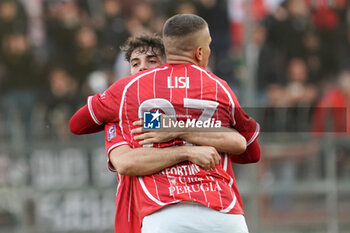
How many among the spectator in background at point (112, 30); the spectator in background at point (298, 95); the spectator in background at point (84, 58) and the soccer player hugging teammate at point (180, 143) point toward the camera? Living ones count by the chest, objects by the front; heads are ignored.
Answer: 3

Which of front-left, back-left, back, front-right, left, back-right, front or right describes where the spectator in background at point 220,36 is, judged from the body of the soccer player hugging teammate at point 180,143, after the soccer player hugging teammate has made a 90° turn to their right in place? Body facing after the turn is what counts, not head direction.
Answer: left

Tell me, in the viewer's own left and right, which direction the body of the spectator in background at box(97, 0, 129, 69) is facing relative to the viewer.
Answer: facing the viewer

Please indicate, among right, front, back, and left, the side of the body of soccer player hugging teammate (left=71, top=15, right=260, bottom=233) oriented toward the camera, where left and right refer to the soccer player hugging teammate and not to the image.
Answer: back

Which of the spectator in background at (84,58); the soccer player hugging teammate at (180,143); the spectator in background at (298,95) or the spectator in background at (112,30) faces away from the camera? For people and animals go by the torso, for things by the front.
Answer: the soccer player hugging teammate

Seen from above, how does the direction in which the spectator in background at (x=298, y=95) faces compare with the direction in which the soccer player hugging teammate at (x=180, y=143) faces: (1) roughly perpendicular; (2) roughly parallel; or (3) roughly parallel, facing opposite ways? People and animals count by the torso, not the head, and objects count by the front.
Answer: roughly parallel, facing opposite ways

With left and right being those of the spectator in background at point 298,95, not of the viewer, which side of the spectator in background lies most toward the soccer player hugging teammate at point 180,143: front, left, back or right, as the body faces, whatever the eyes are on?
front

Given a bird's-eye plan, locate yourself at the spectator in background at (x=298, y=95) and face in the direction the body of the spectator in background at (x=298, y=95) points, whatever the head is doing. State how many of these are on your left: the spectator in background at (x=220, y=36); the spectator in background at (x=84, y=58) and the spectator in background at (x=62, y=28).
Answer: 0

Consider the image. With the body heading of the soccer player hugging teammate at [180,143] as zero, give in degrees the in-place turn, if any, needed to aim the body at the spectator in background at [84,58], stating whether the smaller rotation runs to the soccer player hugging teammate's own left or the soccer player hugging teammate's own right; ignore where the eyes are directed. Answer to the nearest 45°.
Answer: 0° — they already face them

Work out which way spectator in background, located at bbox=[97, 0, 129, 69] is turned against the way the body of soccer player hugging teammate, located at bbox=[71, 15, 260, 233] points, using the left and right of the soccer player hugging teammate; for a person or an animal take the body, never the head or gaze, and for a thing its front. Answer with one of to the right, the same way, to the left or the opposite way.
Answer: the opposite way

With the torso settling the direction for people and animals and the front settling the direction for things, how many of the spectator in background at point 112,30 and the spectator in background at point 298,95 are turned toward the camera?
2

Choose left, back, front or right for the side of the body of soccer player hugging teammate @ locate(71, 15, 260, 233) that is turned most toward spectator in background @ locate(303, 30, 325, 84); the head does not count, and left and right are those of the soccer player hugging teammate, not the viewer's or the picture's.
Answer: front

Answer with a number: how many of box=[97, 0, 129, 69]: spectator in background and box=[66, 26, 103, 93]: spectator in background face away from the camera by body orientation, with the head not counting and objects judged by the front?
0

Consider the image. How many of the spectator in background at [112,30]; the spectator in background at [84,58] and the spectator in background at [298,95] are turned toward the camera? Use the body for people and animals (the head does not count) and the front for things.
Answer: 3

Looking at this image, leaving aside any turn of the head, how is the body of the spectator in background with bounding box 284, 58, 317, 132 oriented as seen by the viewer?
toward the camera

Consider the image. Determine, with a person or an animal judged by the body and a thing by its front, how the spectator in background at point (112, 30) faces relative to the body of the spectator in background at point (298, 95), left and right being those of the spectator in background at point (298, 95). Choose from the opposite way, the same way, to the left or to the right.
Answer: the same way

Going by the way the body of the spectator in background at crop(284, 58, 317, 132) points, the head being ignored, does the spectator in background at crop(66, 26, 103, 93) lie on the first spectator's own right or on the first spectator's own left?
on the first spectator's own right

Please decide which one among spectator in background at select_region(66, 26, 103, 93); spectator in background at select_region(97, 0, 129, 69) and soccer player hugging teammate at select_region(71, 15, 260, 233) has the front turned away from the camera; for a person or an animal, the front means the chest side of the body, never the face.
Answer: the soccer player hugging teammate
